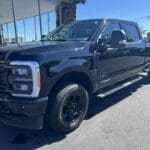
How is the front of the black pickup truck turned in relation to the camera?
facing the viewer and to the left of the viewer
